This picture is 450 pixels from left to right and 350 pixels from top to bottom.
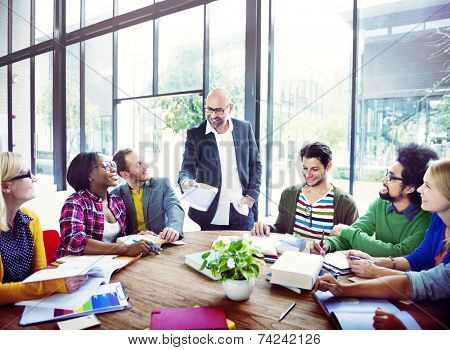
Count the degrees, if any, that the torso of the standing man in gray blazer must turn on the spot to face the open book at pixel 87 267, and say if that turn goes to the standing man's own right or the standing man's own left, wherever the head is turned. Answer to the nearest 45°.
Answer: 0° — they already face it

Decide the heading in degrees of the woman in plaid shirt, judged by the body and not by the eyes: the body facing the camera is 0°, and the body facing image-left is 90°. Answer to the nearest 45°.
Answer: approximately 315°

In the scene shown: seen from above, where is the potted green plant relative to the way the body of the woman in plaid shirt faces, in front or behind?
in front

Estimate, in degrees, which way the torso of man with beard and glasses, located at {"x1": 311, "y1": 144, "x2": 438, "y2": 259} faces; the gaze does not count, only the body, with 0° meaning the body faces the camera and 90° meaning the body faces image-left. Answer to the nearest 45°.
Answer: approximately 45°

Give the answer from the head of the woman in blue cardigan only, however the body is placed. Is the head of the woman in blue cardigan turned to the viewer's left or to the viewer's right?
to the viewer's left

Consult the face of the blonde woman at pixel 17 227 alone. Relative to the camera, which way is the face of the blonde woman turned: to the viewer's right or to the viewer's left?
to the viewer's right

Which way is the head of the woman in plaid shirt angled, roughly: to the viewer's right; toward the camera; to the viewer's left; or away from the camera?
to the viewer's right

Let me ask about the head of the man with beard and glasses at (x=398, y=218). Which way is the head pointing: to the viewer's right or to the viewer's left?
to the viewer's left

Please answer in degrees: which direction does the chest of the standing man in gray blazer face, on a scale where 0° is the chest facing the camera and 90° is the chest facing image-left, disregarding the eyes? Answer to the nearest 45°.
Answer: approximately 0°

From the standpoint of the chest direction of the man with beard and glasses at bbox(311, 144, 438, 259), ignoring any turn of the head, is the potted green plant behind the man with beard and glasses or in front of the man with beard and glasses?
in front

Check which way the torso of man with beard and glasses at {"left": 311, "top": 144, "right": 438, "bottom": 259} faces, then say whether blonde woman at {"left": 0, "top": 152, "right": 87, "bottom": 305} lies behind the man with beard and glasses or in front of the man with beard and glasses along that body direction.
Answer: in front
